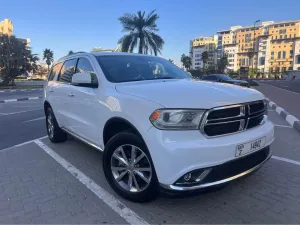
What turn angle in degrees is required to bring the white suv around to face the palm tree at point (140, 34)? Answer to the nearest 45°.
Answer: approximately 135° to its left

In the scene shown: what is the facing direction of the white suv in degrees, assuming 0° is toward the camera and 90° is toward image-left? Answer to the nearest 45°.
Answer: approximately 315°

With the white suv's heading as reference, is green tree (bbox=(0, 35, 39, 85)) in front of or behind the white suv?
behind

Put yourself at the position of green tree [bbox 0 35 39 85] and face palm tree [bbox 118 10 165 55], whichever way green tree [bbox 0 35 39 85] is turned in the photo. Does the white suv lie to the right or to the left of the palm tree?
right
